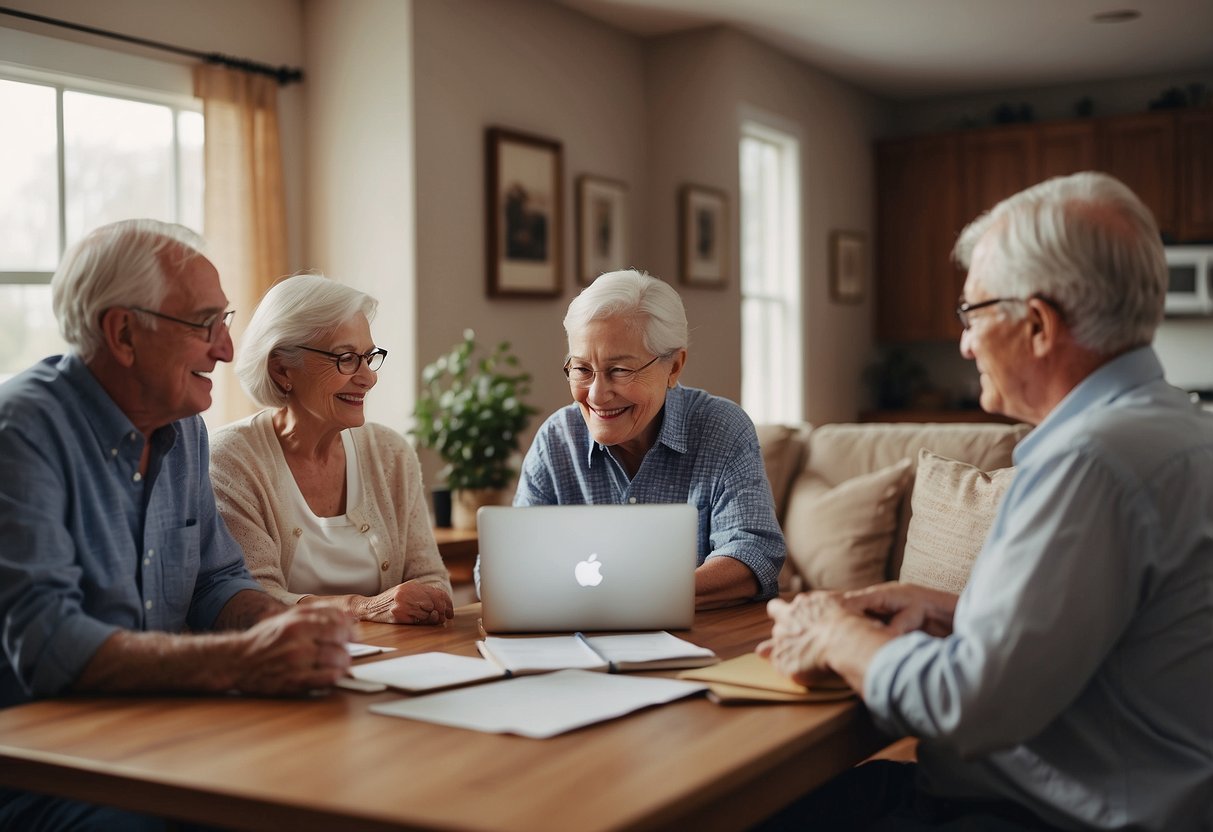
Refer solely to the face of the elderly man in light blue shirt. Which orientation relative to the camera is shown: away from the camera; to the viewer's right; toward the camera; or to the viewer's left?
to the viewer's left

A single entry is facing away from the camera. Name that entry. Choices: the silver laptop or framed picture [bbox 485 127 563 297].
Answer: the silver laptop

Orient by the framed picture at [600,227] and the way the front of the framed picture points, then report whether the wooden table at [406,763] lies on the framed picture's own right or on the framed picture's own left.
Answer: on the framed picture's own right

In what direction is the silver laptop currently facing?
away from the camera

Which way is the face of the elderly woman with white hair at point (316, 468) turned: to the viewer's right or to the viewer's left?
to the viewer's right

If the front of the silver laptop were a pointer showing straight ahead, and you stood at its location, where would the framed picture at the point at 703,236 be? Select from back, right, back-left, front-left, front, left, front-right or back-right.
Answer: front

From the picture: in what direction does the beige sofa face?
toward the camera

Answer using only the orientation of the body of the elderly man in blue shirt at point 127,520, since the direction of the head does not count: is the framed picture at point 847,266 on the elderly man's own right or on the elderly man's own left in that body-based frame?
on the elderly man's own left

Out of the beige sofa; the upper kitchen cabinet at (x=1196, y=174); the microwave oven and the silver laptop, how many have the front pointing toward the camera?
3

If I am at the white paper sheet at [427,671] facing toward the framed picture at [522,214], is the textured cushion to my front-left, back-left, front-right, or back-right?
front-right

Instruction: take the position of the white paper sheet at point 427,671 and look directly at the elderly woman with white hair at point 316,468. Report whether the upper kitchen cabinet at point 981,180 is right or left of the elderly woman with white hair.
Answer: right

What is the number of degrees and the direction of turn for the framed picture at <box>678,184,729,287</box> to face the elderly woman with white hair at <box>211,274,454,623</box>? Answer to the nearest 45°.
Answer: approximately 45° to its right

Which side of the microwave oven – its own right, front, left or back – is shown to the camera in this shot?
front

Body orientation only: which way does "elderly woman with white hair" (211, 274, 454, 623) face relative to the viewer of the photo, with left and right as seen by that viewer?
facing the viewer and to the right of the viewer

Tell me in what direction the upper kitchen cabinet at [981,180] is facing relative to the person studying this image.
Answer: facing the viewer
